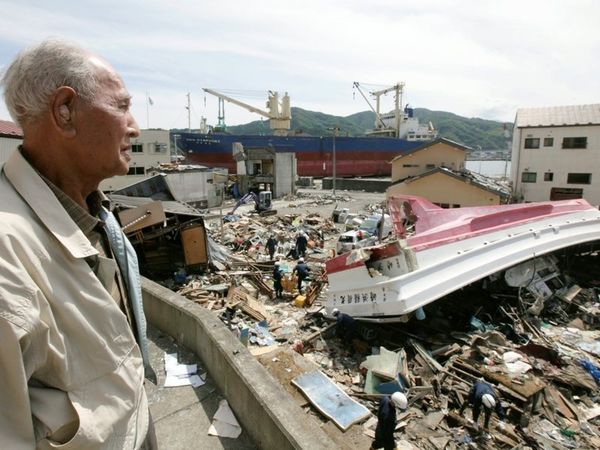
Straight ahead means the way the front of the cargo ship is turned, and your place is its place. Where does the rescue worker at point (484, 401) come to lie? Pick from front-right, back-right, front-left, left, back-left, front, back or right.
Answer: left

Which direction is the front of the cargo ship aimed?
to the viewer's left

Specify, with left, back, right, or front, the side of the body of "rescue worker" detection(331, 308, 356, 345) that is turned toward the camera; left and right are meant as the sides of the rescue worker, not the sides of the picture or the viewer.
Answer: left

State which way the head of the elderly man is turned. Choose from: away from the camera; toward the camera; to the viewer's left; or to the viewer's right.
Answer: to the viewer's right

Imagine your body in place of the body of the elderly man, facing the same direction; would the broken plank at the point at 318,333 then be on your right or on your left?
on your left

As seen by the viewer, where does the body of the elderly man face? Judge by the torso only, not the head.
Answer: to the viewer's right

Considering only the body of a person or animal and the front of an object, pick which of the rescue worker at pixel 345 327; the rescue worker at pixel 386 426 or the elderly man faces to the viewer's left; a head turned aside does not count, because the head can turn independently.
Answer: the rescue worker at pixel 345 327

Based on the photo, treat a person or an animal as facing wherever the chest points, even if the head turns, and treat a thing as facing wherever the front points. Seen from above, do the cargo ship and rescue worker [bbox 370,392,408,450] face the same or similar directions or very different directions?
very different directions
